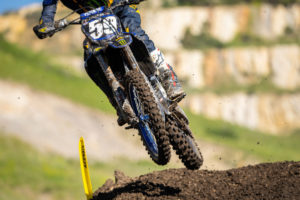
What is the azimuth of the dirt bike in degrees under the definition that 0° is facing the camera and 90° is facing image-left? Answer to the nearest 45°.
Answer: approximately 0°
